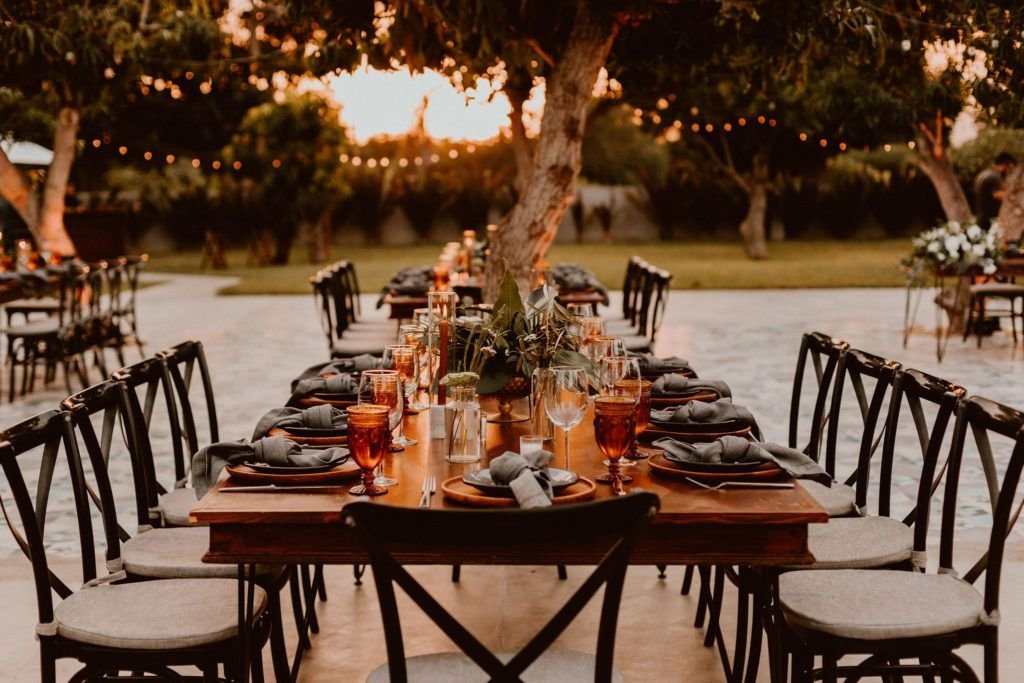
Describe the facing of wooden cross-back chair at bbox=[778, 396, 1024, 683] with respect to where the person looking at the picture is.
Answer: facing to the left of the viewer

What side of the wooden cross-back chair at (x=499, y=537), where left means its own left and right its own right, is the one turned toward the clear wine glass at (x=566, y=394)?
front

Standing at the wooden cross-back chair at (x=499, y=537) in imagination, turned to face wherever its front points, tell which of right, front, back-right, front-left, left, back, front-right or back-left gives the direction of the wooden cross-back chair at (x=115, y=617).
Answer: front-left

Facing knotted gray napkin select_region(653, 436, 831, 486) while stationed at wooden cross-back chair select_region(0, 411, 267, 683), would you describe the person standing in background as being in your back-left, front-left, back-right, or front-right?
front-left

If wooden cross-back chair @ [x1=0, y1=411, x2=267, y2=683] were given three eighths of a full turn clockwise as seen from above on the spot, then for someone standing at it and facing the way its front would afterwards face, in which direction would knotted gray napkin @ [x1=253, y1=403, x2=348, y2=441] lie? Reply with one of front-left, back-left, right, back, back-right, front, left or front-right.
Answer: back

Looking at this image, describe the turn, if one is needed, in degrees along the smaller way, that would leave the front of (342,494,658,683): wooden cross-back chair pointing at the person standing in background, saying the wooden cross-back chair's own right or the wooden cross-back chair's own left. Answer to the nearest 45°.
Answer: approximately 45° to the wooden cross-back chair's own right

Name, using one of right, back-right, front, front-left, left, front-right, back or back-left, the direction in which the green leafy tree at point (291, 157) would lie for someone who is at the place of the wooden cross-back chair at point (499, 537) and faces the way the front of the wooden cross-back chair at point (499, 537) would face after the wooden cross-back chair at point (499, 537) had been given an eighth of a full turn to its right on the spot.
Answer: front-left

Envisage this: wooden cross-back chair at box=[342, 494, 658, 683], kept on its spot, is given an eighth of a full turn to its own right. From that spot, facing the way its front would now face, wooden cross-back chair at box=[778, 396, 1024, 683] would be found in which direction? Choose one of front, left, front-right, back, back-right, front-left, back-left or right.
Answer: front

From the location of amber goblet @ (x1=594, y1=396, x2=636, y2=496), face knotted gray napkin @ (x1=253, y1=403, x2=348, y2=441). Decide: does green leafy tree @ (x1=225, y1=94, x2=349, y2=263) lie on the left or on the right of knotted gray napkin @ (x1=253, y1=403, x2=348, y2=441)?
right

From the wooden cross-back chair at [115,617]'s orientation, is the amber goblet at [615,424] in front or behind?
in front

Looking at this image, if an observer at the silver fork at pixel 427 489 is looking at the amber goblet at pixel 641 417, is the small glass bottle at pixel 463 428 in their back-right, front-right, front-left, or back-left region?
front-left

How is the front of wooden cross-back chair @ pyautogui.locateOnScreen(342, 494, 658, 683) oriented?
away from the camera

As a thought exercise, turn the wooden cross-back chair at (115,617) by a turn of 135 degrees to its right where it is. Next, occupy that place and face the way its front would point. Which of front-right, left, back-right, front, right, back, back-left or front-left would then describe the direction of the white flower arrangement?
back

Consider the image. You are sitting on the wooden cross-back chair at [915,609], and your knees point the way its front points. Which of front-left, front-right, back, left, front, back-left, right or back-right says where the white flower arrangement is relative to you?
right

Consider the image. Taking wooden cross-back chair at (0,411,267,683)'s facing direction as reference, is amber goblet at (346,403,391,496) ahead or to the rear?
ahead

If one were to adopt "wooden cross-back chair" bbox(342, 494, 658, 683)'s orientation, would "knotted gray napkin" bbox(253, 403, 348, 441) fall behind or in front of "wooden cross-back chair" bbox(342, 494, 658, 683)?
in front

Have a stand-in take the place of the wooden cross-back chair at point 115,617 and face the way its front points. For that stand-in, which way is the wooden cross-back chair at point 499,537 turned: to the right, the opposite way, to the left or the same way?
to the left

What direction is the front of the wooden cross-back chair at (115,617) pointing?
to the viewer's right
